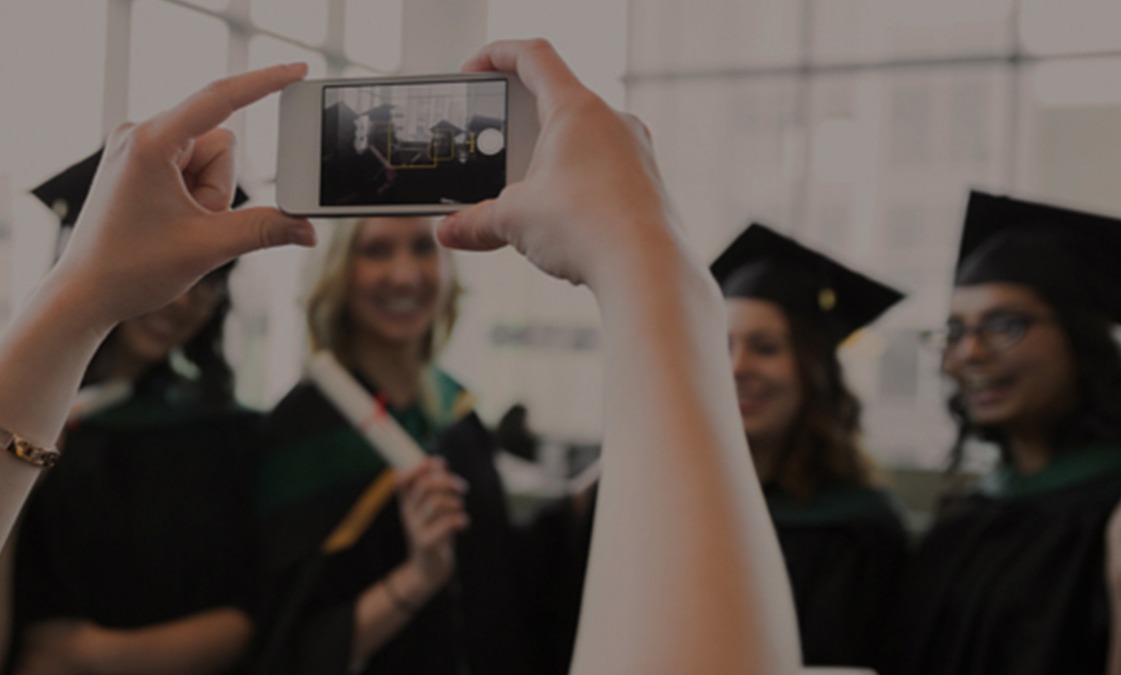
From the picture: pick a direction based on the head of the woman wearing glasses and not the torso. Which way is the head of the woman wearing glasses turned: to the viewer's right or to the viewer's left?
to the viewer's left

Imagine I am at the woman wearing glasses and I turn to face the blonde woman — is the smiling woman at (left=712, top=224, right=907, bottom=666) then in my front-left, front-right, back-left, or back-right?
front-right

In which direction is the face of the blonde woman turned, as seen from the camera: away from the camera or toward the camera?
toward the camera

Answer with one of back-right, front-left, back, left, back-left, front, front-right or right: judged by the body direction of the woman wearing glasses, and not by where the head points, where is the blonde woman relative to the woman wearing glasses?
front-right

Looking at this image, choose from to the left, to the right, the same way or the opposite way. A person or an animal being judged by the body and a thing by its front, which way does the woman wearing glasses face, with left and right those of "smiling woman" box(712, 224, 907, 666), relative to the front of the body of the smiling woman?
the same way

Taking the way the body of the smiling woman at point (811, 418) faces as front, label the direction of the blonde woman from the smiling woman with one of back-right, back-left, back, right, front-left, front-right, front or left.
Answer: front-right

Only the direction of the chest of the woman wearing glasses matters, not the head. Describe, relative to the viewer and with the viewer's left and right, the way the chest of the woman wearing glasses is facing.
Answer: facing the viewer and to the left of the viewer

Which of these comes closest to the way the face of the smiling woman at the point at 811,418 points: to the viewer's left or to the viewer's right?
to the viewer's left

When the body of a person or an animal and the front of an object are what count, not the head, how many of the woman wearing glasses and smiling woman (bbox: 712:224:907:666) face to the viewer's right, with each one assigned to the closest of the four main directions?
0
